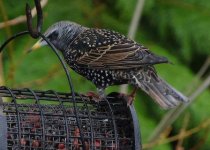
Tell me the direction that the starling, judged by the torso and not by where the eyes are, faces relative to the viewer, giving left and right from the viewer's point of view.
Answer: facing to the left of the viewer
